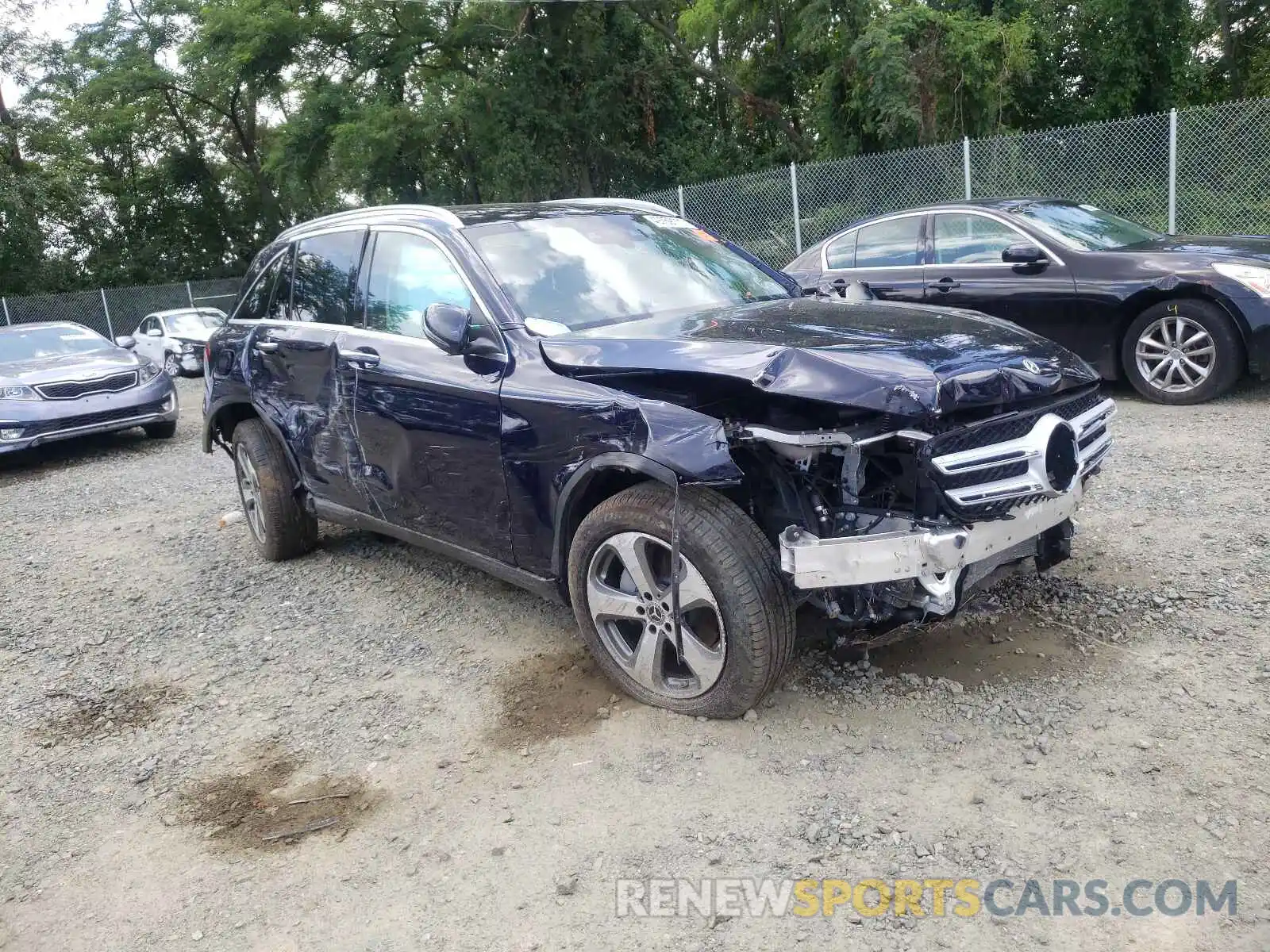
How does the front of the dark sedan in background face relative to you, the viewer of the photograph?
facing to the right of the viewer

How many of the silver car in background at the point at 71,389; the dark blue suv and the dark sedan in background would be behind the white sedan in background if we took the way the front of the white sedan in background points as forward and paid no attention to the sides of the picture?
0

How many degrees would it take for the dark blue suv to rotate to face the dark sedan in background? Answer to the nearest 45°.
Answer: approximately 90° to its left

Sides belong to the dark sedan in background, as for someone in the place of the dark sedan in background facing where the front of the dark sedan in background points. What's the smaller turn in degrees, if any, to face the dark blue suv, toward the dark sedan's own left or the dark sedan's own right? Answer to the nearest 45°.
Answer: approximately 90° to the dark sedan's own right

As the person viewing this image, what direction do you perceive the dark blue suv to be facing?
facing the viewer and to the right of the viewer

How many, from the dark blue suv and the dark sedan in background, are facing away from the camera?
0

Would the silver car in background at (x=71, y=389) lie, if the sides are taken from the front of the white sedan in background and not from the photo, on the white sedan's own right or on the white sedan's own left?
on the white sedan's own right

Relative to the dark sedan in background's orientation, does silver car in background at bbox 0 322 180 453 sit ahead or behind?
behind

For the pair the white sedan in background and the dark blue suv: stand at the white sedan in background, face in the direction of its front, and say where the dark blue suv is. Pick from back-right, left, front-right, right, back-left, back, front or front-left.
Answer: front-right

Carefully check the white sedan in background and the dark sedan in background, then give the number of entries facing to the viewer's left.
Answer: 0

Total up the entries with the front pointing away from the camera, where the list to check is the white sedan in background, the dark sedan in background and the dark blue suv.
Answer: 0

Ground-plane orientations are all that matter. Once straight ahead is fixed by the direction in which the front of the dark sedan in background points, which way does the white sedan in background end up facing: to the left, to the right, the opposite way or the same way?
the same way
